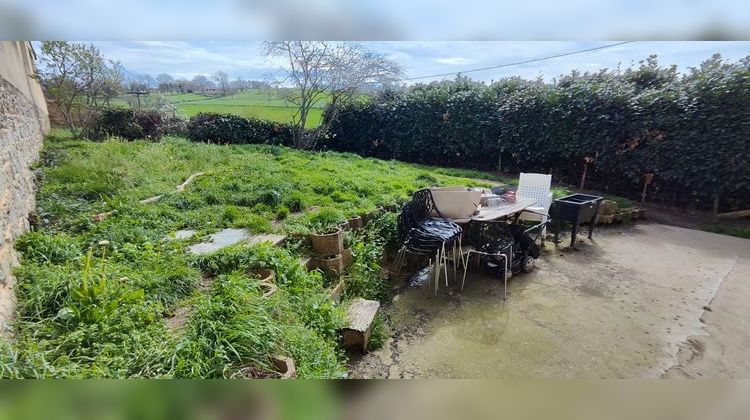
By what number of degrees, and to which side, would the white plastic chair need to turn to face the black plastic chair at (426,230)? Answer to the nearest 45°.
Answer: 0° — it already faces it

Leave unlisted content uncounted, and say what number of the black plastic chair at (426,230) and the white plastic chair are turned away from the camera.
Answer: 0

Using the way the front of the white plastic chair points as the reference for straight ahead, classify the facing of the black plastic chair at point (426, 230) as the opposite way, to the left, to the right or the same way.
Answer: to the left

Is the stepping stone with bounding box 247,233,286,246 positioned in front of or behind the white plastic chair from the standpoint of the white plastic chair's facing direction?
in front

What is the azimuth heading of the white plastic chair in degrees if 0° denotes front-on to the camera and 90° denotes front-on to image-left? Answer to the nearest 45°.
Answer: approximately 45°

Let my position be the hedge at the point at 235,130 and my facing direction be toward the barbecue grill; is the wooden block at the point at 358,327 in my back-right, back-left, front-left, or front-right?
front-right
